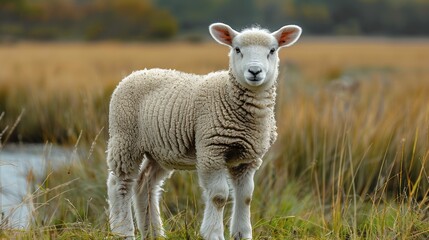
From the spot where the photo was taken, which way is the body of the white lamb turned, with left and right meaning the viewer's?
facing the viewer and to the right of the viewer
